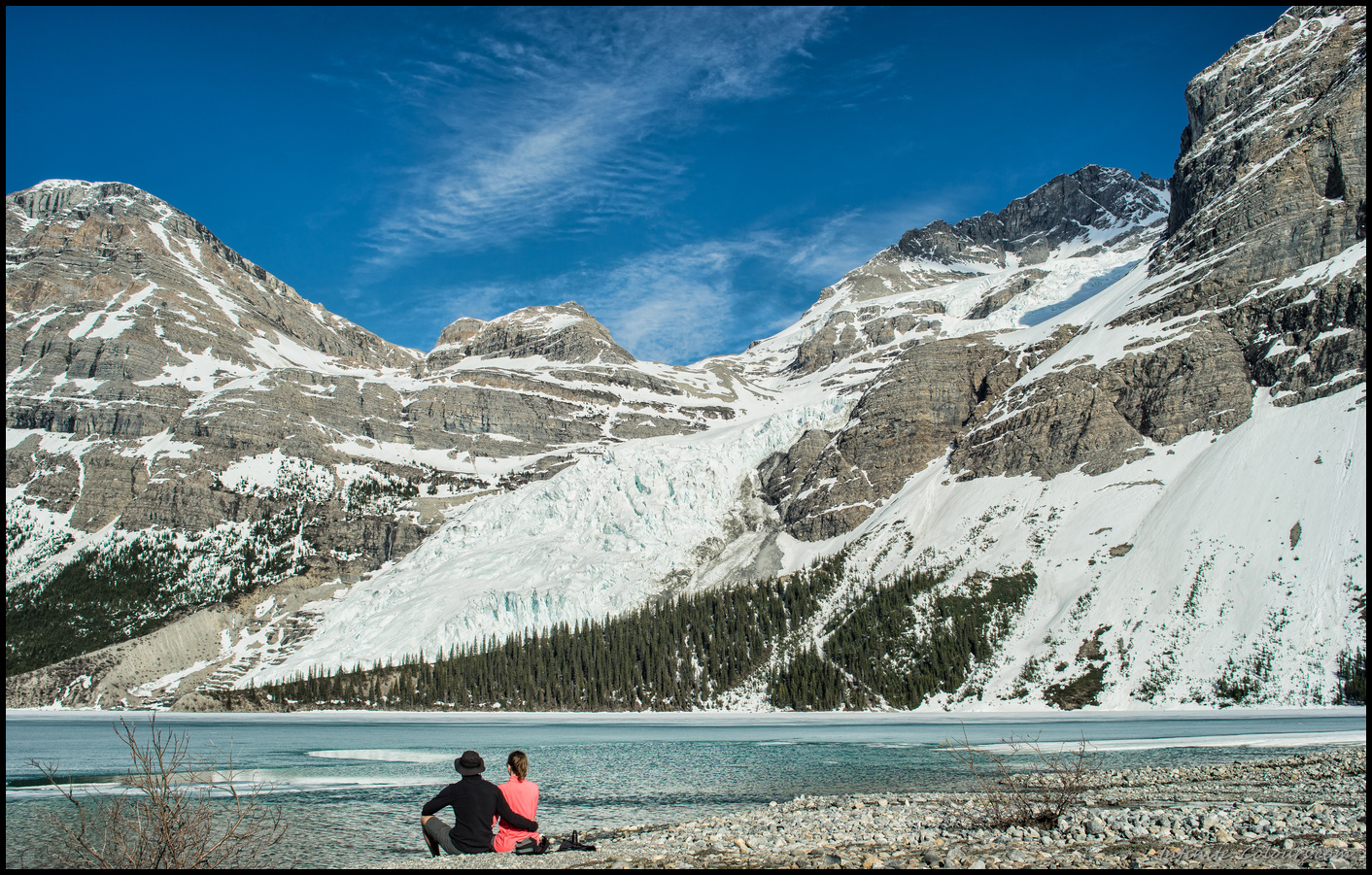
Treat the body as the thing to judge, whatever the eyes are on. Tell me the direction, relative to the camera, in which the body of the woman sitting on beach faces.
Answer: away from the camera

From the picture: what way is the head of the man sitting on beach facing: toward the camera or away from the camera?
away from the camera

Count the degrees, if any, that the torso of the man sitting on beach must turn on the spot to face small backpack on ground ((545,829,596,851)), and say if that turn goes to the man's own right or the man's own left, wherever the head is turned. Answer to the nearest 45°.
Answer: approximately 45° to the man's own right

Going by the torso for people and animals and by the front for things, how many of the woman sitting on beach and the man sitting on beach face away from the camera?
2

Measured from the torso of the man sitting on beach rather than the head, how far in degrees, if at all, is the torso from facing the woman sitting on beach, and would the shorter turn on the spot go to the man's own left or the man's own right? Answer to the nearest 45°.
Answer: approximately 45° to the man's own right

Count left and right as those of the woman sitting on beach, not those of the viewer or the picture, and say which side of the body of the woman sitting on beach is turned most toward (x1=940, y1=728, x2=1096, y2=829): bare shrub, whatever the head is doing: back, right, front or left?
right

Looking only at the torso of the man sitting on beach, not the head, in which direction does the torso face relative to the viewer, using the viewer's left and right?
facing away from the viewer

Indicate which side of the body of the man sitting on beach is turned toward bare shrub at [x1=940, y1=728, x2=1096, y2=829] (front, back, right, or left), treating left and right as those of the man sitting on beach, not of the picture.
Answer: right
